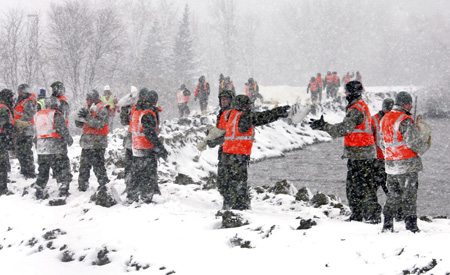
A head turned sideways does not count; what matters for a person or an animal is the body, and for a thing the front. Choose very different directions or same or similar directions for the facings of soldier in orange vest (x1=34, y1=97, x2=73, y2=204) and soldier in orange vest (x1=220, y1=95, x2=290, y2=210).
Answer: same or similar directions

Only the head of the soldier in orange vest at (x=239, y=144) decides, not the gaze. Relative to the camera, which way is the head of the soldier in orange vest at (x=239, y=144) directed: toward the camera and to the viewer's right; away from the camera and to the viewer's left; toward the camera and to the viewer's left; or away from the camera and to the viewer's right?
away from the camera and to the viewer's right

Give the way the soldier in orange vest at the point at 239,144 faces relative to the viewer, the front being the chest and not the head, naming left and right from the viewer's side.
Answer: facing away from the viewer and to the right of the viewer

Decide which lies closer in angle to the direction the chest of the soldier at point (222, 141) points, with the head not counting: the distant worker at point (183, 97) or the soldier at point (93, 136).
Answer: the soldier

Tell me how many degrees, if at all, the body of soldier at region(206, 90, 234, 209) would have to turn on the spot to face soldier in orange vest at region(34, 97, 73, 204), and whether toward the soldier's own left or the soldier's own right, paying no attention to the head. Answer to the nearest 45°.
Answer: approximately 45° to the soldier's own right

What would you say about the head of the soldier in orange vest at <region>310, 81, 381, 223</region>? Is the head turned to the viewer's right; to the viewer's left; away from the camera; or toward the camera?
to the viewer's left

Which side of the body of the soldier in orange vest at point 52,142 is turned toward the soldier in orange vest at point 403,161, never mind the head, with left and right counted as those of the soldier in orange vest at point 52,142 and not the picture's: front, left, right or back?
right

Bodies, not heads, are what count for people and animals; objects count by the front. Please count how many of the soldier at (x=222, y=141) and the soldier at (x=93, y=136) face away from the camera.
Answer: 0

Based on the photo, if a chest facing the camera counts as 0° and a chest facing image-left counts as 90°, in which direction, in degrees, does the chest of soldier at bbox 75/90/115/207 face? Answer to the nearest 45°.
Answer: approximately 45°
